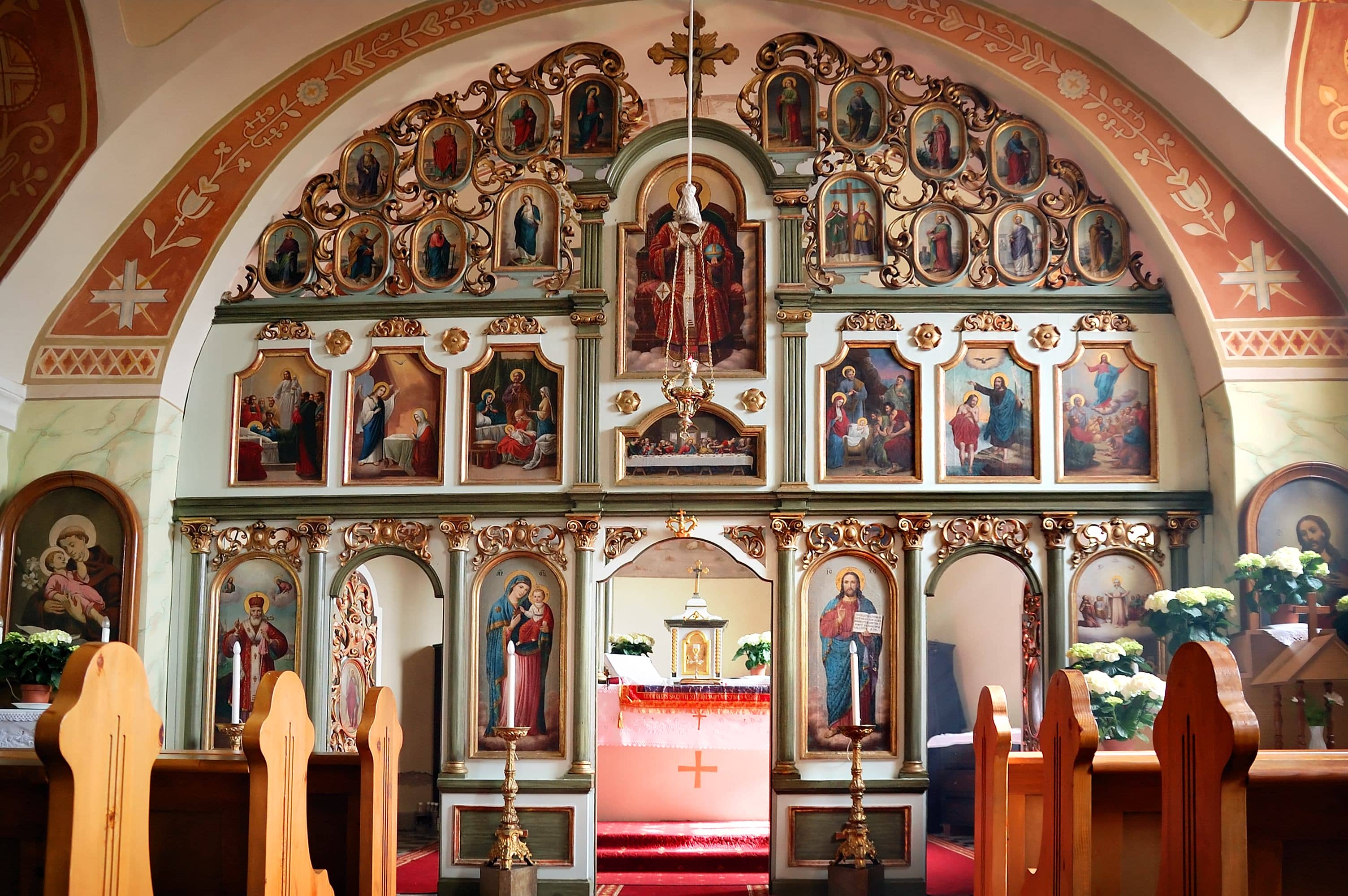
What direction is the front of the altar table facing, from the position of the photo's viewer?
facing the viewer

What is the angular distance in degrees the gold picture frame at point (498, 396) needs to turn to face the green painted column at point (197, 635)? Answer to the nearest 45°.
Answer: approximately 90° to its right

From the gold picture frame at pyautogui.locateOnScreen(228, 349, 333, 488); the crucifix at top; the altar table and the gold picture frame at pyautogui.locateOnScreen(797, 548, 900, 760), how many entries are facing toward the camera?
4

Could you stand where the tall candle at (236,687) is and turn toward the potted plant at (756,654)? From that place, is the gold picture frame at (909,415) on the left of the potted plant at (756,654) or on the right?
right

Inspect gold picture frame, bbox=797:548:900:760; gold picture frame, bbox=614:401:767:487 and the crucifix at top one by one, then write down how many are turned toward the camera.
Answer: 3

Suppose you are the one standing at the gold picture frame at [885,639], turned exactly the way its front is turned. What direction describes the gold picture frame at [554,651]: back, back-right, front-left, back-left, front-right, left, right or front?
right

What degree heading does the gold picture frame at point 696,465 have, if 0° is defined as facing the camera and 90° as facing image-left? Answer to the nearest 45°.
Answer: approximately 0°

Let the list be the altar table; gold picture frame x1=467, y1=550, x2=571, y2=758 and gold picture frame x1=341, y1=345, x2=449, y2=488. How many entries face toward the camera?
3

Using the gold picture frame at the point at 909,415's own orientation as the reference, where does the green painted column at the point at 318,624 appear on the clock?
The green painted column is roughly at 3 o'clock from the gold picture frame.

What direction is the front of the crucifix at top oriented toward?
toward the camera

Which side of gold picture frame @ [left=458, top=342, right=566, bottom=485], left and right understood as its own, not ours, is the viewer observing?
front

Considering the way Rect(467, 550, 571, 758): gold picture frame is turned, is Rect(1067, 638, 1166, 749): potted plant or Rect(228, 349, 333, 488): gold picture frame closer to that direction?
the potted plant

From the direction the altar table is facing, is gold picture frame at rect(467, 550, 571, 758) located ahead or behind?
ahead
